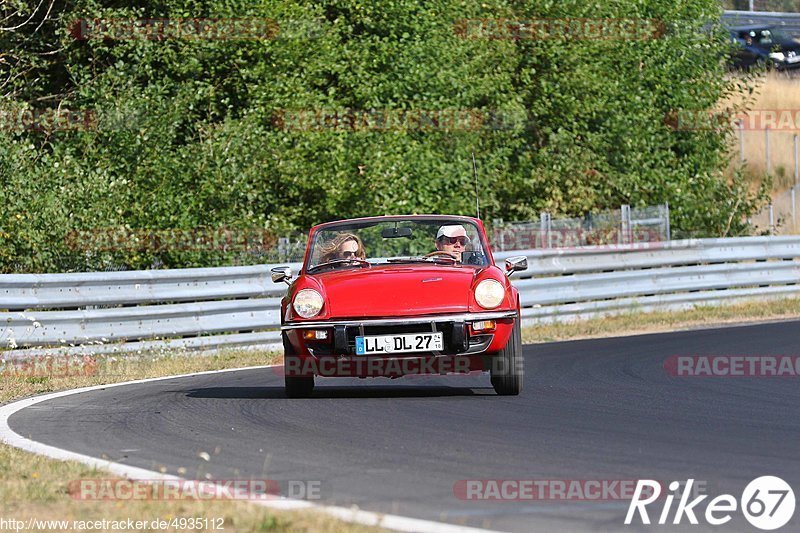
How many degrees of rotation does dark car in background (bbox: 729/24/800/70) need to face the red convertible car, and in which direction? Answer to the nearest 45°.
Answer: approximately 45° to its right

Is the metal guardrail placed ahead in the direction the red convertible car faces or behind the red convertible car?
behind

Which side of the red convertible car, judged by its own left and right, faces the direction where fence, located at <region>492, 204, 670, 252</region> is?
back

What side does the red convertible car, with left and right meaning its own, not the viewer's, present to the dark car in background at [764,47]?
back

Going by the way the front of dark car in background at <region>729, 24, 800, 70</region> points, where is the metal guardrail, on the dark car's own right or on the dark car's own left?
on the dark car's own right
